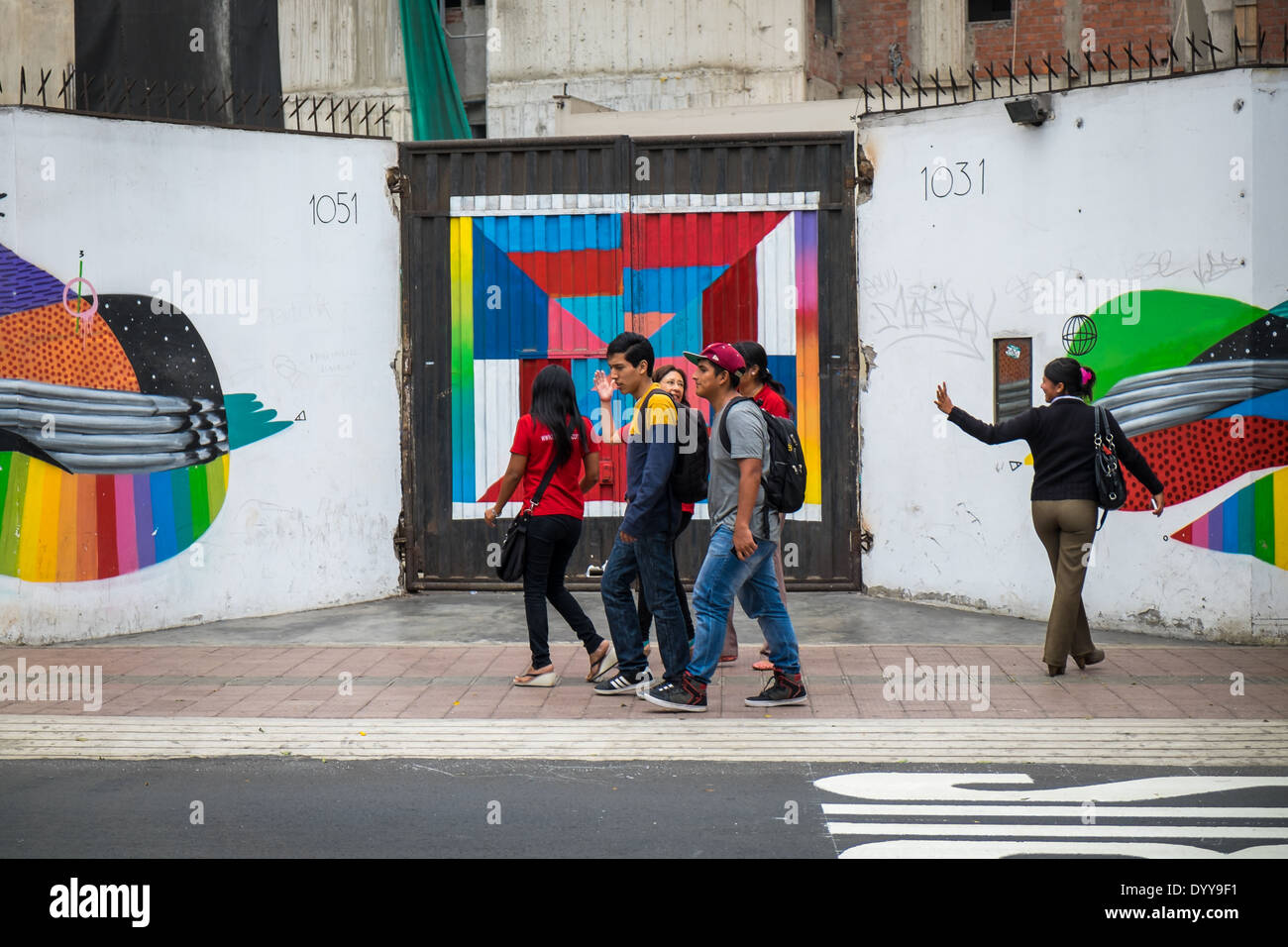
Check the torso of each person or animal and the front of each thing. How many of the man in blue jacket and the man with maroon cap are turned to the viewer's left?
2

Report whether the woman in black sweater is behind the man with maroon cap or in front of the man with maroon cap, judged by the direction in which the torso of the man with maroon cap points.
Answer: behind

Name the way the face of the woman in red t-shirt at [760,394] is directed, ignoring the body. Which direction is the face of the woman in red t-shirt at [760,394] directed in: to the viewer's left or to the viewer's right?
to the viewer's left

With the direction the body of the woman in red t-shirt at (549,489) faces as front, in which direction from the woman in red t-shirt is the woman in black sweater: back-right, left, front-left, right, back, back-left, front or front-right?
back-right

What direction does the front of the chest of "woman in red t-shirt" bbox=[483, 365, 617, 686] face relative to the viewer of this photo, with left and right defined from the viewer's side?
facing away from the viewer and to the left of the viewer

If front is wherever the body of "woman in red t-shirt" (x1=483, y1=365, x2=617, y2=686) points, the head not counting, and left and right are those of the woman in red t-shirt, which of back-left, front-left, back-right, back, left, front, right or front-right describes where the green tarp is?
front-right

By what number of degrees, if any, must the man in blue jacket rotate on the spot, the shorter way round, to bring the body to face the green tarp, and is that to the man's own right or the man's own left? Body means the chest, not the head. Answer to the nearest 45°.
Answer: approximately 90° to the man's own right

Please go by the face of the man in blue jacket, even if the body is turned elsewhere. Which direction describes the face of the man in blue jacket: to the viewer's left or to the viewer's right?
to the viewer's left

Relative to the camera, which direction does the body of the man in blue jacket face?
to the viewer's left

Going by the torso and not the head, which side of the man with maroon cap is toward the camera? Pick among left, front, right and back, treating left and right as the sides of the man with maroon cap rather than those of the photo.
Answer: left

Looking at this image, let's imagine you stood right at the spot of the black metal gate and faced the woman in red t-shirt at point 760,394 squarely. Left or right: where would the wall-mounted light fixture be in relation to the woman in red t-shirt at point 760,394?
left

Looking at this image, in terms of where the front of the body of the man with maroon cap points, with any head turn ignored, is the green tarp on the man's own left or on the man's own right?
on the man's own right

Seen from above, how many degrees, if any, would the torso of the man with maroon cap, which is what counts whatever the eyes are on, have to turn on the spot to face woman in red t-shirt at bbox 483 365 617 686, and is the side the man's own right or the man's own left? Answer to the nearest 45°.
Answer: approximately 45° to the man's own right

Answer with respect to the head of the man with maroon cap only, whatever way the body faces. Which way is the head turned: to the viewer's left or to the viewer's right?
to the viewer's left
